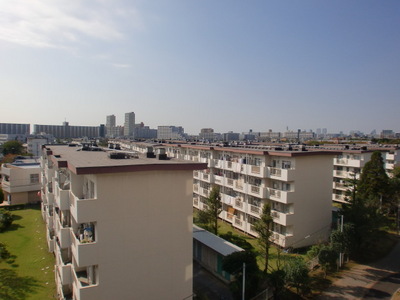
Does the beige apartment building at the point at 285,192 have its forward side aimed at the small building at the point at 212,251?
yes

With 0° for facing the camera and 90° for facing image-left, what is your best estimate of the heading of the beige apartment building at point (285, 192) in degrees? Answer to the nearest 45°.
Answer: approximately 45°

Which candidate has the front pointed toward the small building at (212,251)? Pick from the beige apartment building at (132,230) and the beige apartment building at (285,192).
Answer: the beige apartment building at (285,192)

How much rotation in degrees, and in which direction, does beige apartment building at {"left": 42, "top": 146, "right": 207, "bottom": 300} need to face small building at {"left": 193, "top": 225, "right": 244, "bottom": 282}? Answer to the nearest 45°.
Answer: approximately 135° to its right

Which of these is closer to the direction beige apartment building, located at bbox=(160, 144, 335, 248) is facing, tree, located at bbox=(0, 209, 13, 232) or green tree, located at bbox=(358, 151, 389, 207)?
the tree

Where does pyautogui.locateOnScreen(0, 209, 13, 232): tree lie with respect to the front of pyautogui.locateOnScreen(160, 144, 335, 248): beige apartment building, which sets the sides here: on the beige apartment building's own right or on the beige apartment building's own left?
on the beige apartment building's own right

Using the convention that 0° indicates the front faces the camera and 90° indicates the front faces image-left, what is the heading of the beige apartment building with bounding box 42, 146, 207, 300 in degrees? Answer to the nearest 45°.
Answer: approximately 90°
